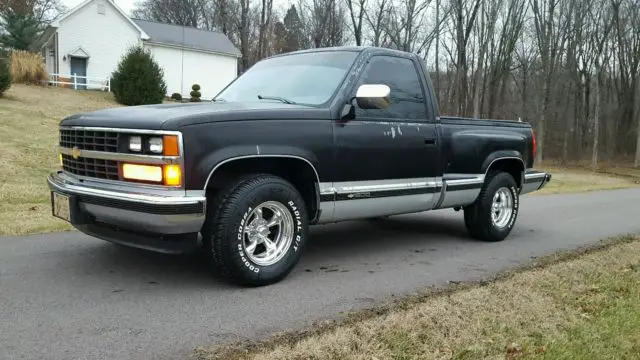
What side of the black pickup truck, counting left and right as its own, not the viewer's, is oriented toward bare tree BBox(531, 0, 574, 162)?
back

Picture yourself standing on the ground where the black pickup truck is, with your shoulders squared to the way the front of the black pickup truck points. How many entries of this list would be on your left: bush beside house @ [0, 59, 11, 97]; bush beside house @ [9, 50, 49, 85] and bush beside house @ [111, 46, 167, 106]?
0

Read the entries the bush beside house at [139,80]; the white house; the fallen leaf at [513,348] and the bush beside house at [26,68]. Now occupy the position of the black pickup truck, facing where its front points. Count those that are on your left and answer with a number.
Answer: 1

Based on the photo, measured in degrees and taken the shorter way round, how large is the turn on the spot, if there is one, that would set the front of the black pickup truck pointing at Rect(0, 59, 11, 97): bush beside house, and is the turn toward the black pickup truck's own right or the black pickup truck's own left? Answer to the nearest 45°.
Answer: approximately 90° to the black pickup truck's own right

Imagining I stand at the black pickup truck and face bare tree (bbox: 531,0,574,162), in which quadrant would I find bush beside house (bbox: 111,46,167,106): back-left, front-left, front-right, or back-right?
front-left

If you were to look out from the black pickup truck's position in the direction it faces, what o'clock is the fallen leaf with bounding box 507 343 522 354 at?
The fallen leaf is roughly at 9 o'clock from the black pickup truck.

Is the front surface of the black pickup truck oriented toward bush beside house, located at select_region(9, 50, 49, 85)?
no

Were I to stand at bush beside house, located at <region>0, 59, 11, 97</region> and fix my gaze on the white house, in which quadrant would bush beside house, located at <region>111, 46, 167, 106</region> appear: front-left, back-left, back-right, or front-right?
front-right

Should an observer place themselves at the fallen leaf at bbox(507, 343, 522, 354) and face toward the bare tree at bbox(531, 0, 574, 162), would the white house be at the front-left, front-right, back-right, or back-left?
front-left

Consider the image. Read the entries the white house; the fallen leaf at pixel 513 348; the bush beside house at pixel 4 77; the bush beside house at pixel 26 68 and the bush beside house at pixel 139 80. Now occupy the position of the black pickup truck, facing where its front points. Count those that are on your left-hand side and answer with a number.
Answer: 1

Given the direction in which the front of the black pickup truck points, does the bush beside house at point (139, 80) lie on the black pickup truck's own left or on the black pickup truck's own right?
on the black pickup truck's own right
